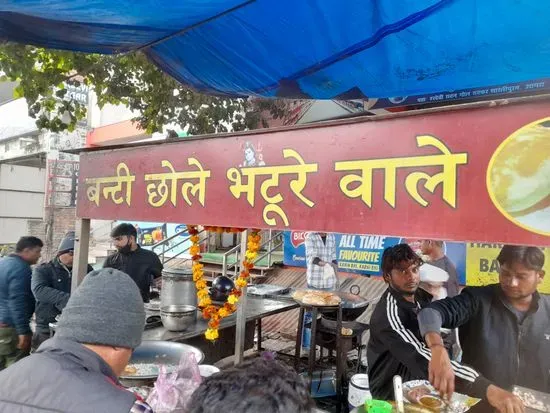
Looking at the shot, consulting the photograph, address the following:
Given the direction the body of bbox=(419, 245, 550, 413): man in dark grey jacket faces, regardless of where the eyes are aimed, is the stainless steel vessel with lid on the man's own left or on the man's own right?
on the man's own right

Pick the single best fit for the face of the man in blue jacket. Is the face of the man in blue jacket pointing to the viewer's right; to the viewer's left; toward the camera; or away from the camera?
to the viewer's right

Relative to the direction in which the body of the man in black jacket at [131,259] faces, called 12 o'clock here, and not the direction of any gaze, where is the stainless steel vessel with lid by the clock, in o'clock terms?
The stainless steel vessel with lid is roughly at 10 o'clock from the man in black jacket.

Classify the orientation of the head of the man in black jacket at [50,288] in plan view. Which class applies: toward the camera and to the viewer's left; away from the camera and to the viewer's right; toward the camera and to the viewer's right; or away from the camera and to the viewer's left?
toward the camera and to the viewer's right

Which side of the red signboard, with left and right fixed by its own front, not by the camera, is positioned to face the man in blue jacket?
right

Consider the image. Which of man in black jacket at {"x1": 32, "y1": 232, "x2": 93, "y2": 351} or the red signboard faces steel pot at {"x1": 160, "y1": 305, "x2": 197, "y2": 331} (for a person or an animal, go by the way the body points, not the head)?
the man in black jacket

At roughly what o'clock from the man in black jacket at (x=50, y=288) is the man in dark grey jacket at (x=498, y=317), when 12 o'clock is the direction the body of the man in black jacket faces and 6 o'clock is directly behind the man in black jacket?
The man in dark grey jacket is roughly at 12 o'clock from the man in black jacket.
